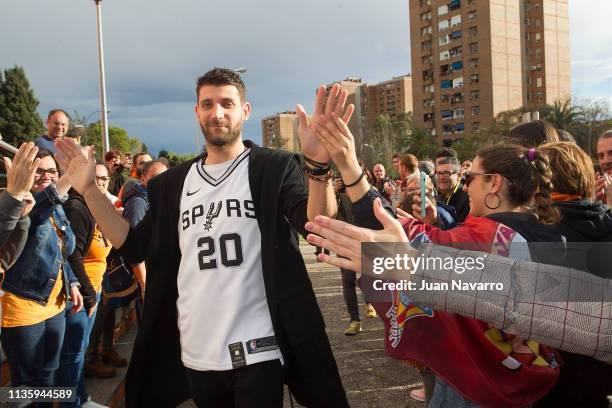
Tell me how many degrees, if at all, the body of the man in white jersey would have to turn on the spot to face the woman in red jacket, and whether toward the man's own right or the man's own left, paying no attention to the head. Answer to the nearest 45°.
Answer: approximately 45° to the man's own left

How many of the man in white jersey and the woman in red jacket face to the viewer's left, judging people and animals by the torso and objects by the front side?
1

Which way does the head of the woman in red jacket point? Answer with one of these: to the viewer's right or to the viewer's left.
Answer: to the viewer's left

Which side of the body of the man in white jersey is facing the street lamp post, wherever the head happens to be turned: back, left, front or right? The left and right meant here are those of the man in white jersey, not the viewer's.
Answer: back

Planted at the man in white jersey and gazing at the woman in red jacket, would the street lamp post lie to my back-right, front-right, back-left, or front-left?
back-left

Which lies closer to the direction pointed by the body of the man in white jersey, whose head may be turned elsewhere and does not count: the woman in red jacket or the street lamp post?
the woman in red jacket

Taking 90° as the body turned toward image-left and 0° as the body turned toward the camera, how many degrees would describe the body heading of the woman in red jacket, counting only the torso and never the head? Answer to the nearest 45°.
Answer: approximately 90°

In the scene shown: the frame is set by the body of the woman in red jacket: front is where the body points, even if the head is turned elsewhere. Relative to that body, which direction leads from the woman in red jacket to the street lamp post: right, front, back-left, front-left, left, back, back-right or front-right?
front-right

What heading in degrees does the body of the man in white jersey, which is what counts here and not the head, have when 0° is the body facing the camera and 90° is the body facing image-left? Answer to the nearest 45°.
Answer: approximately 0°
